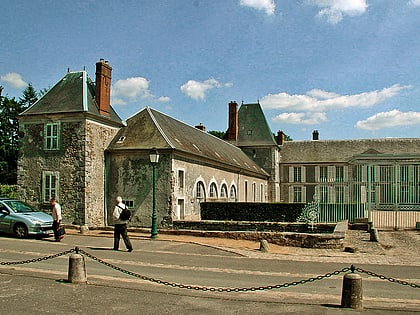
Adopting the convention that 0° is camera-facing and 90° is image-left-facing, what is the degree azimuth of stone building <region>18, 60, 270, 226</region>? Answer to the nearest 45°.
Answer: approximately 315°

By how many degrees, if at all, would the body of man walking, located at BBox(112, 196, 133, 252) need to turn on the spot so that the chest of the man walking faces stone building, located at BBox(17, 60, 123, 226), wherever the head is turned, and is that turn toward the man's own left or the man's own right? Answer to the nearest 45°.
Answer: approximately 90° to the man's own right

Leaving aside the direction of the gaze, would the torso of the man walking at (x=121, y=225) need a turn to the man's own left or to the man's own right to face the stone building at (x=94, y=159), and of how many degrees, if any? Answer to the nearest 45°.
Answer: approximately 90° to the man's own right

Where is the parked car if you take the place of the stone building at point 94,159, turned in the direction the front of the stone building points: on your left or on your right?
on your right

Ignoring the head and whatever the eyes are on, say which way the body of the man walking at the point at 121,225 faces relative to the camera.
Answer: to the viewer's left
